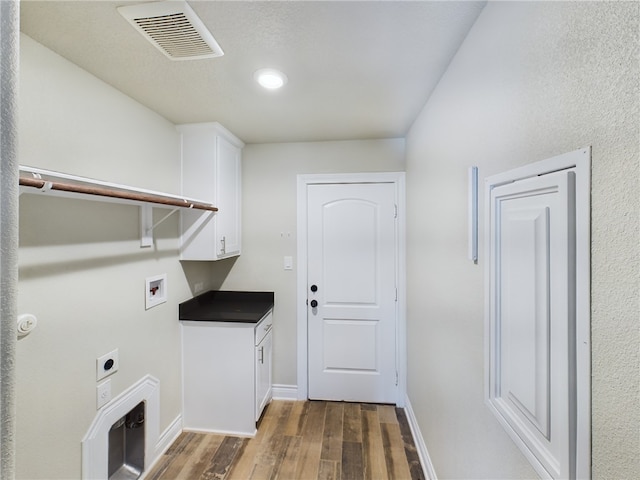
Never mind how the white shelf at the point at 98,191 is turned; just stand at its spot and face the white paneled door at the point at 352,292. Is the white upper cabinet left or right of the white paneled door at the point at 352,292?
left

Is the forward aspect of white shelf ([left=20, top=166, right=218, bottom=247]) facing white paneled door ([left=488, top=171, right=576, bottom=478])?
yes

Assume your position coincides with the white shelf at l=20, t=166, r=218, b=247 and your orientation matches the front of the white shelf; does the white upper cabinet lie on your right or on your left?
on your left

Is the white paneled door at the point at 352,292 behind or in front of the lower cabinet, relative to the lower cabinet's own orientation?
in front

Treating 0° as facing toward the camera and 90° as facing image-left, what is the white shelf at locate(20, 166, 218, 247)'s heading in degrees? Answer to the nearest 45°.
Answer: approximately 315°

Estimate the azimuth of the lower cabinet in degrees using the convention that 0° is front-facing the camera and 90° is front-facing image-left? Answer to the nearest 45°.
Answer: approximately 270°
